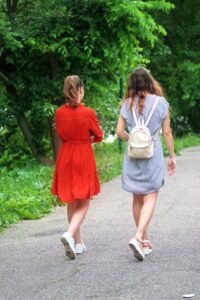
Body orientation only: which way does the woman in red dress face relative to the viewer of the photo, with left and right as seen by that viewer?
facing away from the viewer and to the right of the viewer
